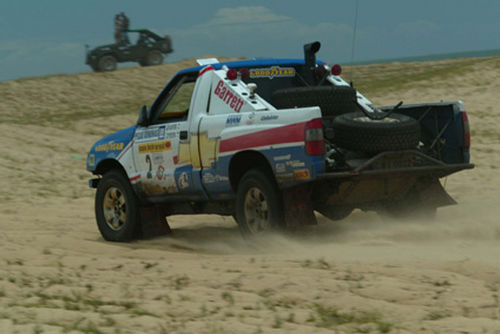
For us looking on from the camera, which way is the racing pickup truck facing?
facing away from the viewer and to the left of the viewer

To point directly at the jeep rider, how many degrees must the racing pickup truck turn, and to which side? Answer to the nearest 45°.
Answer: approximately 45° to its right
